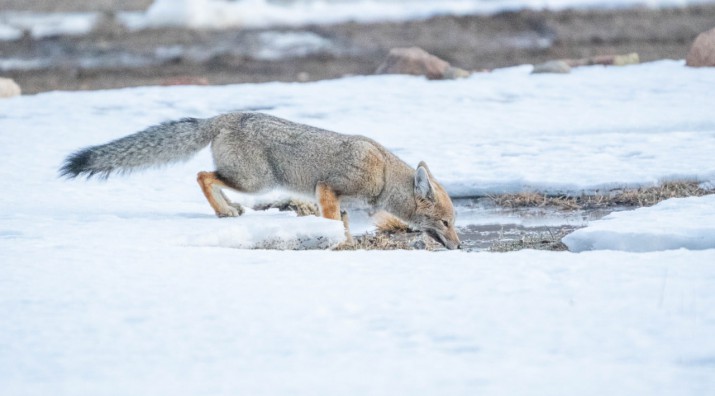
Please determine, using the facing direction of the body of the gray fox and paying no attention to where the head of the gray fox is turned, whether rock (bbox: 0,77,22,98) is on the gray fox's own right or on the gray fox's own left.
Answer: on the gray fox's own left

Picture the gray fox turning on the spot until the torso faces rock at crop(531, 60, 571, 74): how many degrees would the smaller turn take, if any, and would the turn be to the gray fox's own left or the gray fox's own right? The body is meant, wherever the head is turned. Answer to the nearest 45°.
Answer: approximately 45° to the gray fox's own left

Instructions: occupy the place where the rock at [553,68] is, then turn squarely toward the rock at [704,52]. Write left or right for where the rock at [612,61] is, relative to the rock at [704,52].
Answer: left

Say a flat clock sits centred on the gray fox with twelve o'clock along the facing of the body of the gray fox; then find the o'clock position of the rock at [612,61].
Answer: The rock is roughly at 10 o'clock from the gray fox.

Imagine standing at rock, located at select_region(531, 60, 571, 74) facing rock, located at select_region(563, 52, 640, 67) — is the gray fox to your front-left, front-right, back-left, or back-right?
back-right

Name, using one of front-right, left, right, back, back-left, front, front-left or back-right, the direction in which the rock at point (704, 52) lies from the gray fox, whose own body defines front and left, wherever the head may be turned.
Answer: front-left

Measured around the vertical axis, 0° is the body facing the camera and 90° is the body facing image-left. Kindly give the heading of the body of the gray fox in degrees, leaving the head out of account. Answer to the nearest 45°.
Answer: approximately 270°

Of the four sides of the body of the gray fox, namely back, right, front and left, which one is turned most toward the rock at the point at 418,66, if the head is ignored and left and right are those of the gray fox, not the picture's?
left
